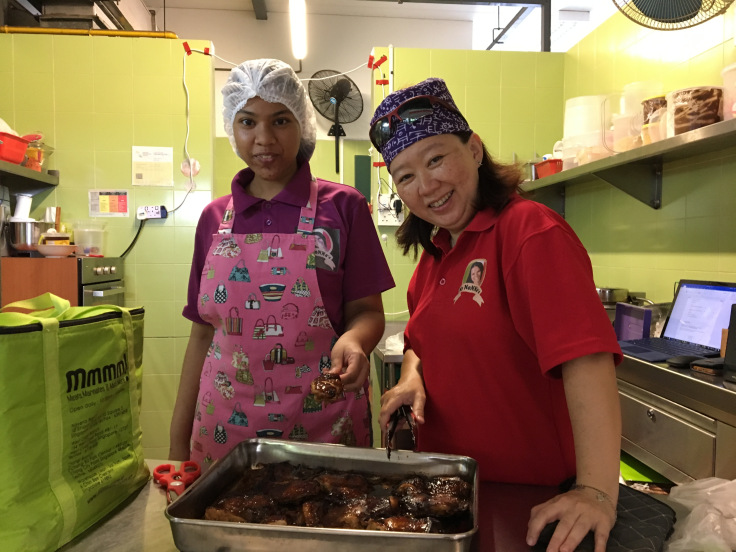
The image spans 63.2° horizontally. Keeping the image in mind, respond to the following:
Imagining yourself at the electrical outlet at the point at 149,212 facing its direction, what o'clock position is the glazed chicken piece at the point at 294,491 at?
The glazed chicken piece is roughly at 12 o'clock from the electrical outlet.

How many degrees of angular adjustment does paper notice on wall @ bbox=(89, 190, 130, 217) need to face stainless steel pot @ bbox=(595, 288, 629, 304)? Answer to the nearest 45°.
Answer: approximately 45° to its left

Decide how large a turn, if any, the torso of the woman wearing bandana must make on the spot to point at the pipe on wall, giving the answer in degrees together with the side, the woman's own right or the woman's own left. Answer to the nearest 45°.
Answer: approximately 90° to the woman's own right

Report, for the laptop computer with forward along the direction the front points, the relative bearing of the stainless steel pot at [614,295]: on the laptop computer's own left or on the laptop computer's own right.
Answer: on the laptop computer's own right
